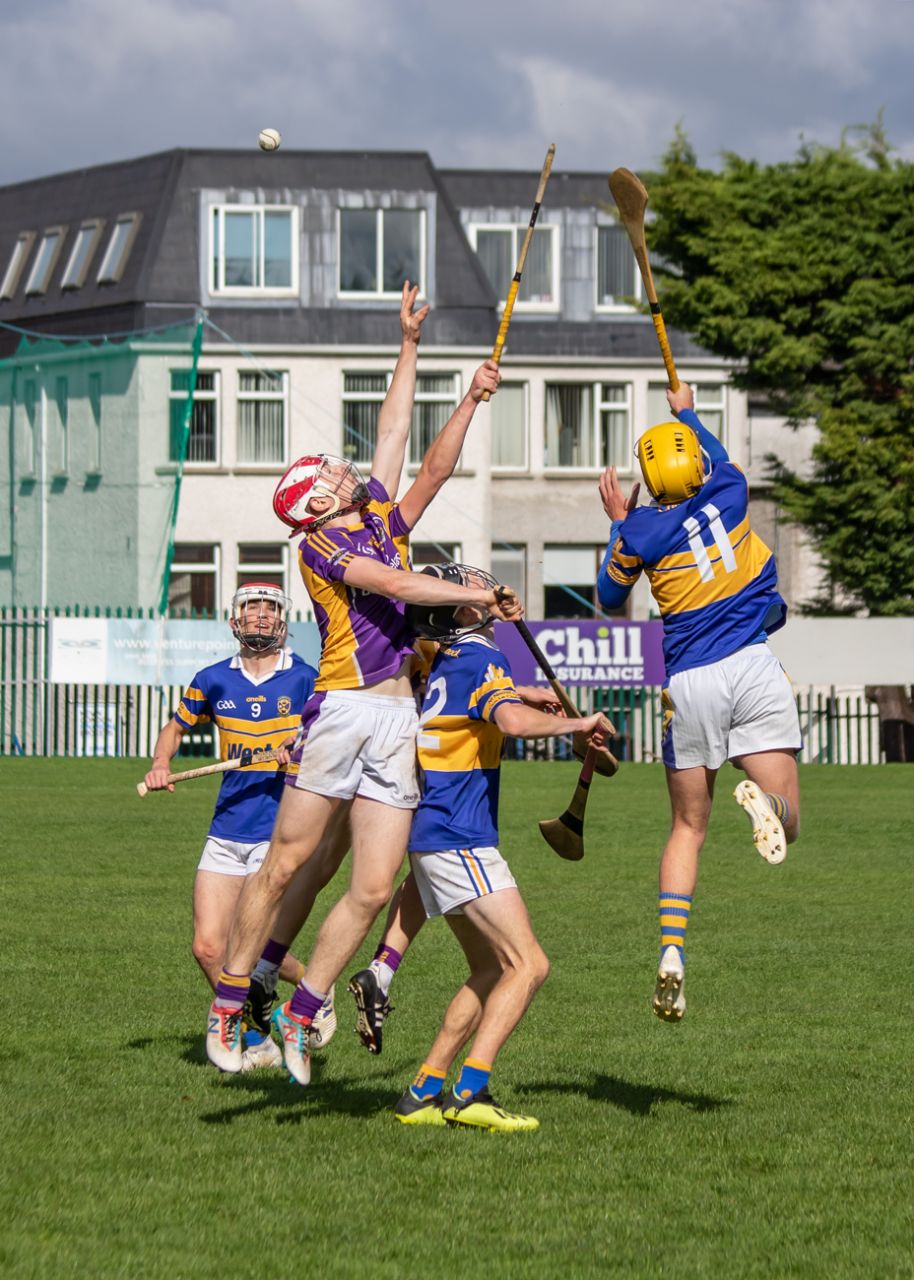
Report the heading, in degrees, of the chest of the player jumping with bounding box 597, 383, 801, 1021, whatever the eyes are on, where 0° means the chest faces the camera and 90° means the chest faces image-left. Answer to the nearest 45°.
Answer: approximately 180°

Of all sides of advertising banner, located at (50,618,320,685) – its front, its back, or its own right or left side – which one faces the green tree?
left

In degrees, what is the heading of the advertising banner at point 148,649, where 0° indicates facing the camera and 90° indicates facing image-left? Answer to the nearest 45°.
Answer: approximately 0°

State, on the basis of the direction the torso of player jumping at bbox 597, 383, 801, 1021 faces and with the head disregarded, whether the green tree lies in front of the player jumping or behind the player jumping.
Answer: in front

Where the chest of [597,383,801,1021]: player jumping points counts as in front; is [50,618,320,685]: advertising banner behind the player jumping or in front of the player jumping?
in front

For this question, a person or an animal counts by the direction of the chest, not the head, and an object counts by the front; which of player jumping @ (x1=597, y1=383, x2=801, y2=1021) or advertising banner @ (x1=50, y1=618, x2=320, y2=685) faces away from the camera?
the player jumping

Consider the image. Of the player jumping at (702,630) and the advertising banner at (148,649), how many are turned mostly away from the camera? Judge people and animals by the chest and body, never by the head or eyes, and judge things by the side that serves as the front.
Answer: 1

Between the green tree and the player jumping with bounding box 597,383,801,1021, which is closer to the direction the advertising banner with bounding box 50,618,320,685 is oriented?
the player jumping

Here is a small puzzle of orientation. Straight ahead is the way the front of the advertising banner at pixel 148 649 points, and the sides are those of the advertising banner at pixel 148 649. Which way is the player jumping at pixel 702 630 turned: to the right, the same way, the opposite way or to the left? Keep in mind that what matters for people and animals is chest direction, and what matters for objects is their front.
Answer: the opposite way

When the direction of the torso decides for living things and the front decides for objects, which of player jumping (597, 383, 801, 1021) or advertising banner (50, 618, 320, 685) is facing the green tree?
the player jumping
